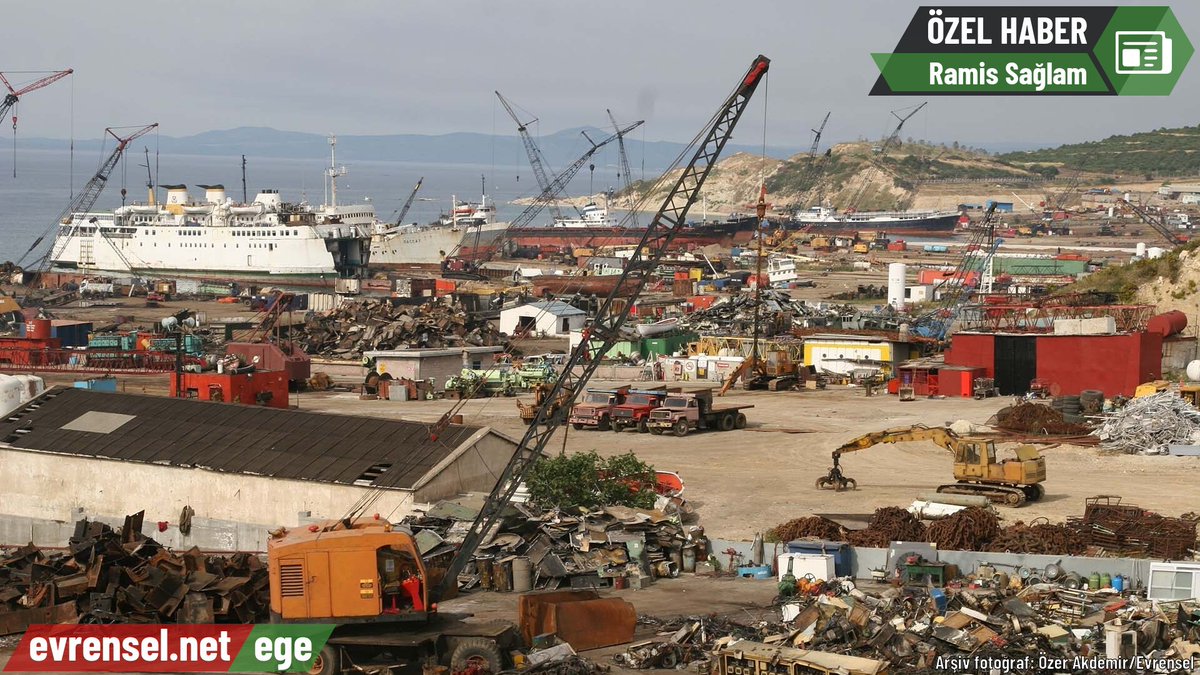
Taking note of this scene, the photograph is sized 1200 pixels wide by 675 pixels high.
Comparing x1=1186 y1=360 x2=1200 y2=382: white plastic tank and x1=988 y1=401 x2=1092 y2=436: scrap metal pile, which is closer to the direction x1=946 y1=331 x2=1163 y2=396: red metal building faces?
the scrap metal pile

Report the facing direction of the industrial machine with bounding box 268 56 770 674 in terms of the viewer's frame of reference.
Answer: facing to the right of the viewer

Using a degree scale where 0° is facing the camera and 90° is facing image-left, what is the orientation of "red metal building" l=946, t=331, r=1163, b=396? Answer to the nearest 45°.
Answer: approximately 0°

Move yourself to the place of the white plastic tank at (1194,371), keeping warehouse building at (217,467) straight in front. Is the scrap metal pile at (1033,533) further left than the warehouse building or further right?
left

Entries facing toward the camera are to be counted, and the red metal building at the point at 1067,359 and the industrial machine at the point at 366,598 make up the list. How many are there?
1

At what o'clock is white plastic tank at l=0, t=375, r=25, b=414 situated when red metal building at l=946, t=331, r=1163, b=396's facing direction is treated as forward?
The white plastic tank is roughly at 2 o'clock from the red metal building.

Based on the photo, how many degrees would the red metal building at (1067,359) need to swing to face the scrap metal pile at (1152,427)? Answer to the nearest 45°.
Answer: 0° — it already faces it

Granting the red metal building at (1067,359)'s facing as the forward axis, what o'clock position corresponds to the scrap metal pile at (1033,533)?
The scrap metal pile is roughly at 12 o'clock from the red metal building.
